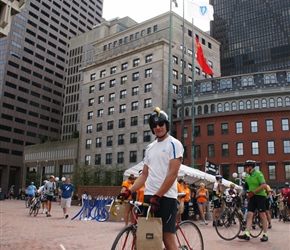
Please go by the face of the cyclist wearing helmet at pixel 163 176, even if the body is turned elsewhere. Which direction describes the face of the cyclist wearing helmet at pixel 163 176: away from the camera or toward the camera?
toward the camera

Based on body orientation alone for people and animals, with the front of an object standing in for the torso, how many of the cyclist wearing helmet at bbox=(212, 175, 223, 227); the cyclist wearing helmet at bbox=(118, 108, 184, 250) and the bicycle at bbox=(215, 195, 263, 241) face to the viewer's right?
1

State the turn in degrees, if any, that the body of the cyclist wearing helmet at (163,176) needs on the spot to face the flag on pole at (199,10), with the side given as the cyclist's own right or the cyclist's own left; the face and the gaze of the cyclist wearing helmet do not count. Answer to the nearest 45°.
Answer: approximately 135° to the cyclist's own right

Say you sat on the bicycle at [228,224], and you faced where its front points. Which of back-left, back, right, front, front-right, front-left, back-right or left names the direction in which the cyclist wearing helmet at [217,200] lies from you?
back-right

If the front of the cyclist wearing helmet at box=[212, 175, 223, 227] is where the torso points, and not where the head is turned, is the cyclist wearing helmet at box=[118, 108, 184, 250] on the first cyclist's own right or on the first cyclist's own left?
on the first cyclist's own right

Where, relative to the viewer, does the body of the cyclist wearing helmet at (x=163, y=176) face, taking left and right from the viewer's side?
facing the viewer and to the left of the viewer
